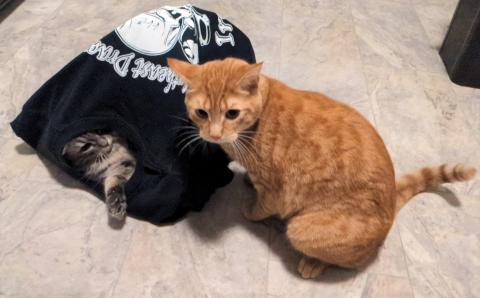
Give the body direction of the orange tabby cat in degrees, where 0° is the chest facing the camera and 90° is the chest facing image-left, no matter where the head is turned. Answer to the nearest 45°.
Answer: approximately 90°

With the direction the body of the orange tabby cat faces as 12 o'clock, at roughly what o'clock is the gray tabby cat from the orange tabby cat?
The gray tabby cat is roughly at 12 o'clock from the orange tabby cat.
